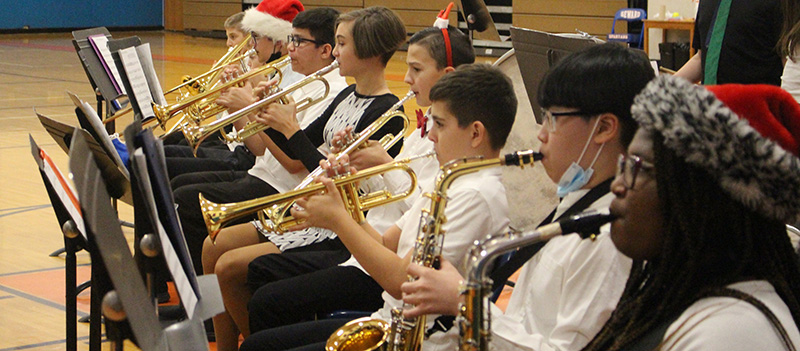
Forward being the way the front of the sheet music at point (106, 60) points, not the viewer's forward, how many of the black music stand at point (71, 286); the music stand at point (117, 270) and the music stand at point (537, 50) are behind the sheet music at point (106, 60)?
0

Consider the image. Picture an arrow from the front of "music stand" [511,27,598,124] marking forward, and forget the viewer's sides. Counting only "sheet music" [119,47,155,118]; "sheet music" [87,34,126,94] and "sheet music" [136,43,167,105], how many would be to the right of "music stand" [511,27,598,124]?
0

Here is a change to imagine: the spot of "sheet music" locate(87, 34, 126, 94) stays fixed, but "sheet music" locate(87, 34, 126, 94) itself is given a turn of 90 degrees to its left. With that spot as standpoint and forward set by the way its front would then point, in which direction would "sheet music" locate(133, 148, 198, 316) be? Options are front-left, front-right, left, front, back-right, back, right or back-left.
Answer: back-right

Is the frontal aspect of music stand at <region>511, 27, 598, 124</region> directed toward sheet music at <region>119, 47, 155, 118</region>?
no

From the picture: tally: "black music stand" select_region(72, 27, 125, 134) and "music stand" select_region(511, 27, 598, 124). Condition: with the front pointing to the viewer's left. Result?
0

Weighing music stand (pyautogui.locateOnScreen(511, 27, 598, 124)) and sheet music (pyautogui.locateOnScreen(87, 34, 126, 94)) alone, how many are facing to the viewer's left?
0

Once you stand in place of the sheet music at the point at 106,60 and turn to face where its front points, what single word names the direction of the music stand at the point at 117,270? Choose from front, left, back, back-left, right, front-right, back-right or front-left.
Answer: front-right

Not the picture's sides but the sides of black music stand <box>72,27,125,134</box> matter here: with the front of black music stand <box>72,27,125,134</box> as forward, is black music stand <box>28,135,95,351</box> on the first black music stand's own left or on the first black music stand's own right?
on the first black music stand's own right

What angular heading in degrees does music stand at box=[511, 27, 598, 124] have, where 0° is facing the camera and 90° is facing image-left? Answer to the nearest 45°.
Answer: approximately 225°

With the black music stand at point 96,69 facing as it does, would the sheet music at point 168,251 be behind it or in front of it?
in front

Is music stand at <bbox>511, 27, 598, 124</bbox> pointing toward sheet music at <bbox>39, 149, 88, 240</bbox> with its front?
no
